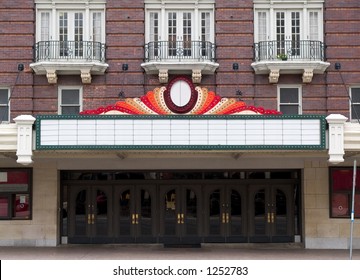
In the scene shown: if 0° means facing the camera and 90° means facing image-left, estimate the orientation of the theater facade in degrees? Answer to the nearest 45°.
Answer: approximately 0°
